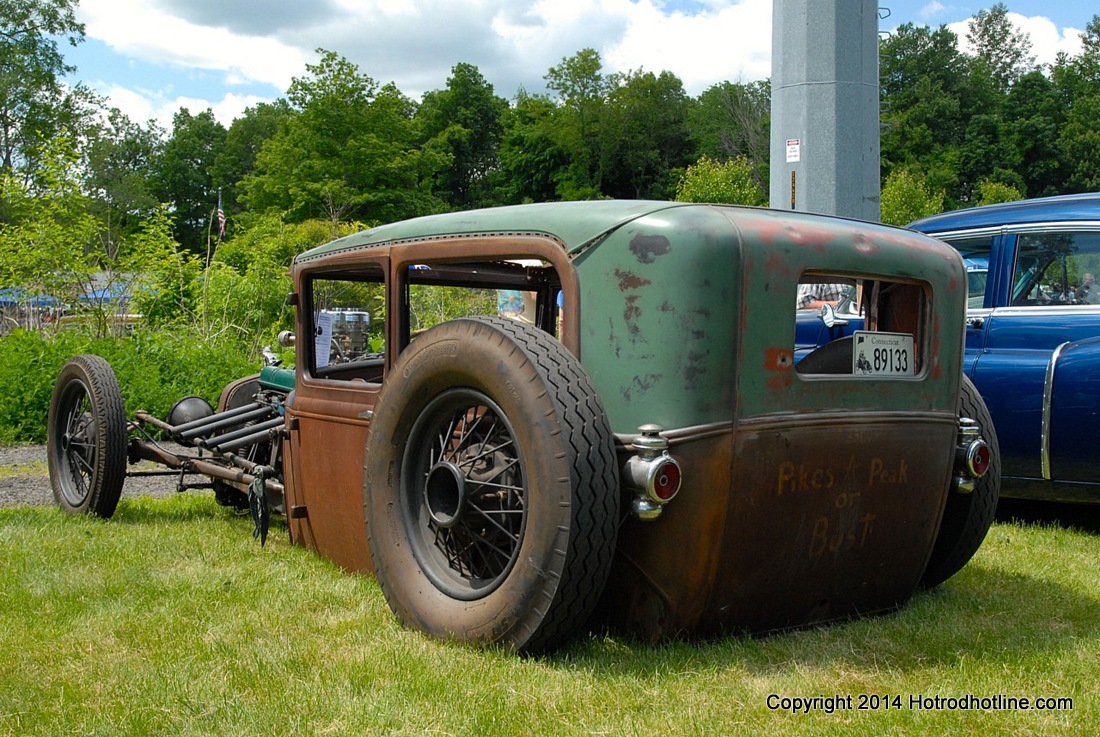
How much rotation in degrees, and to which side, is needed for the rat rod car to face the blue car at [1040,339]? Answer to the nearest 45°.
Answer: approximately 90° to its right

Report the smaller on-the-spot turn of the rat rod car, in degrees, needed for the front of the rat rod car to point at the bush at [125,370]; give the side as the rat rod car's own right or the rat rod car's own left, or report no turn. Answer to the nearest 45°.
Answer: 0° — it already faces it

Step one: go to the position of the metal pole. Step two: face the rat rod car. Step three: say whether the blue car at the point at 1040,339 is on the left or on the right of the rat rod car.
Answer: left

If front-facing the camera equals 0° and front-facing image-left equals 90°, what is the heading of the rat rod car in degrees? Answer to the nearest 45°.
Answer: approximately 135°

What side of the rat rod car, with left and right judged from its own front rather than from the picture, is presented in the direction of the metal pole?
right
